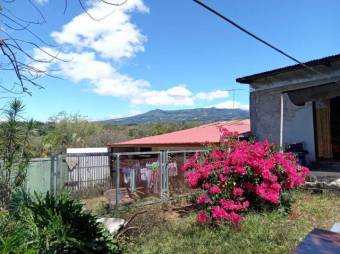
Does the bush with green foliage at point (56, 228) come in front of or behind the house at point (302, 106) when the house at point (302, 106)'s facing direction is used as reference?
in front

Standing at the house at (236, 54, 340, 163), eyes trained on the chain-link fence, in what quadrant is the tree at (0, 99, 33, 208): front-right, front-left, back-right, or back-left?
front-left

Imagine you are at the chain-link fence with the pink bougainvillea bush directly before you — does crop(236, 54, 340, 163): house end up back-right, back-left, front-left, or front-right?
front-left

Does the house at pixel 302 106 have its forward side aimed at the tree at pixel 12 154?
yes

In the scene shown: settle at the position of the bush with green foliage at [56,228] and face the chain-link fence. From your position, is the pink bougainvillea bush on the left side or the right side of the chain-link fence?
right

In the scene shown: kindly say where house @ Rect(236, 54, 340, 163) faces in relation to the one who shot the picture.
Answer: facing the viewer and to the left of the viewer

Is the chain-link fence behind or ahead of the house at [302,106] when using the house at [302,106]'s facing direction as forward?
ahead

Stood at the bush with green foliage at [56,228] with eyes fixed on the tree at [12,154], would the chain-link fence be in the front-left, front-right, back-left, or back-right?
front-right

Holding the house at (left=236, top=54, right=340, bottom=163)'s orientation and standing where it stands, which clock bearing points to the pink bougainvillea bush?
The pink bougainvillea bush is roughly at 11 o'clock from the house.

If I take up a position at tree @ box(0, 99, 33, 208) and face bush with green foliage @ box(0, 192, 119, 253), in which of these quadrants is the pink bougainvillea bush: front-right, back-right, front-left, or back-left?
front-left

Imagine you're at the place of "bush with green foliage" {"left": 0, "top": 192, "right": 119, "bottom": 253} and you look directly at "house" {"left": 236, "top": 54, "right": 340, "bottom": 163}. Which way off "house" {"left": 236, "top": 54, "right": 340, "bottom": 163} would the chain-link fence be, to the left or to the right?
left
